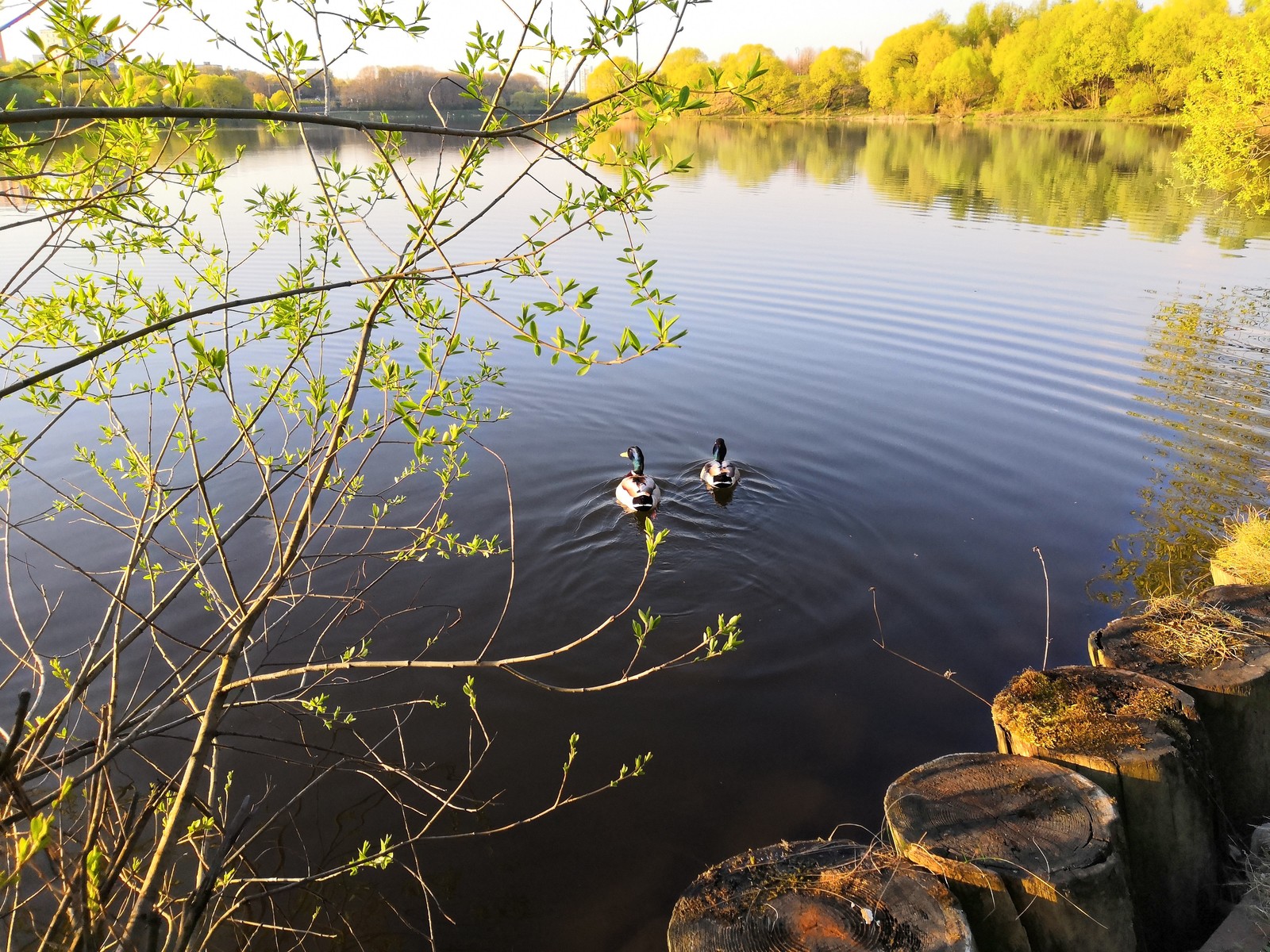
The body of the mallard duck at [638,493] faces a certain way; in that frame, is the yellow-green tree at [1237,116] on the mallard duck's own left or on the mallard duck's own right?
on the mallard duck's own right

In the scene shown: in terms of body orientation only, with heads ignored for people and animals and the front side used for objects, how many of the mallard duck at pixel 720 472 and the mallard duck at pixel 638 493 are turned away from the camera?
2

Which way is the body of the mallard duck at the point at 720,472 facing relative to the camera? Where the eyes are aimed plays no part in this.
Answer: away from the camera

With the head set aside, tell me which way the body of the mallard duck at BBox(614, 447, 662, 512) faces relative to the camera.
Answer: away from the camera

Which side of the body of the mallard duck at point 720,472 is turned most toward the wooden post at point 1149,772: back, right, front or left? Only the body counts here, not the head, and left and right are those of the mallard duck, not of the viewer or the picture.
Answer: back

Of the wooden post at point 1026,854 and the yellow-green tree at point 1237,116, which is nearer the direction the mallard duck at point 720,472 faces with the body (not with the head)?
the yellow-green tree

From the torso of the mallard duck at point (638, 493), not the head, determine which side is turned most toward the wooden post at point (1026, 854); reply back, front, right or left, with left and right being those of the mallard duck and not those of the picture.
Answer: back

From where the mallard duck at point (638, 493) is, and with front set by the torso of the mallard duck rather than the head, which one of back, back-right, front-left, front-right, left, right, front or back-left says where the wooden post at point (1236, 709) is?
back-right

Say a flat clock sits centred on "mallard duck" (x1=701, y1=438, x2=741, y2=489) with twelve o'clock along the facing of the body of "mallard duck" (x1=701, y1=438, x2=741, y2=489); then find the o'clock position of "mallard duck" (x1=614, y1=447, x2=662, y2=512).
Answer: "mallard duck" (x1=614, y1=447, x2=662, y2=512) is roughly at 8 o'clock from "mallard duck" (x1=701, y1=438, x2=741, y2=489).
